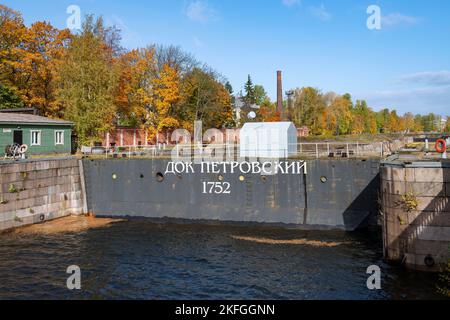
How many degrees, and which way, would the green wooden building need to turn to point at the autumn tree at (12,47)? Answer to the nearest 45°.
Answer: approximately 180°

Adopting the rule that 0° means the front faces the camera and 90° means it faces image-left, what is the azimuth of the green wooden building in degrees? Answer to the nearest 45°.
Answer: approximately 0°

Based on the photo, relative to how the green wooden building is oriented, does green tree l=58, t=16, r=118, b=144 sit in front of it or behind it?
behind

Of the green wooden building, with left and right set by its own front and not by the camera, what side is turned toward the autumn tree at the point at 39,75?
back

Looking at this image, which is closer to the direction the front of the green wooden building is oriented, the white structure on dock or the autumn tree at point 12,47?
the white structure on dock

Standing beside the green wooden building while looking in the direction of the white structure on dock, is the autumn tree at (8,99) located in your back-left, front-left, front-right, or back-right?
back-left

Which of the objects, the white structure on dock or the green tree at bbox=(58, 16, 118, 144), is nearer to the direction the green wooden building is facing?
the white structure on dock

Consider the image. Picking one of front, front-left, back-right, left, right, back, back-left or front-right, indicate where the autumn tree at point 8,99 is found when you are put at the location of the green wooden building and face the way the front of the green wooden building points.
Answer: back
